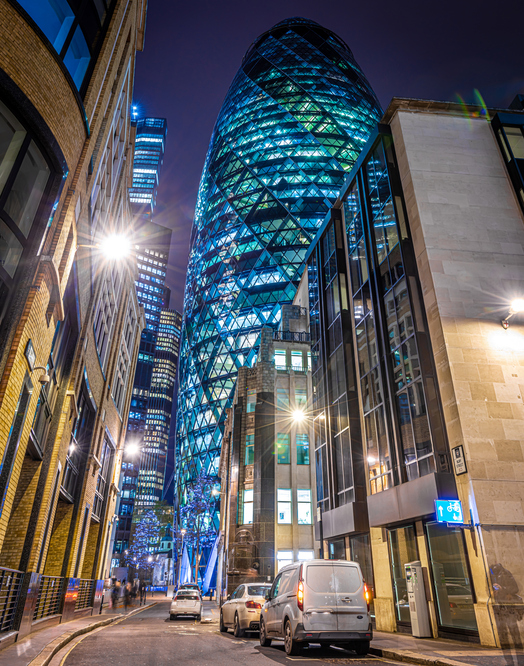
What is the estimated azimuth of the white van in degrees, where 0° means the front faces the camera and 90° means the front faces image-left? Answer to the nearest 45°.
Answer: approximately 135°

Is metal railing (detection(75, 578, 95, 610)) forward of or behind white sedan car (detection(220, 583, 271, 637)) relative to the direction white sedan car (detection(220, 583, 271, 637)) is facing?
forward

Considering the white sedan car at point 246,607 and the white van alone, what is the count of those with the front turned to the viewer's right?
0

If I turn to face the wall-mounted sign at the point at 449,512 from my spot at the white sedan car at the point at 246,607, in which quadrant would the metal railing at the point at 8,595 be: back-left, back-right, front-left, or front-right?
back-right

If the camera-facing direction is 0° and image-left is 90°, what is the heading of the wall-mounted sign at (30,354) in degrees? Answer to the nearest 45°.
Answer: approximately 315°

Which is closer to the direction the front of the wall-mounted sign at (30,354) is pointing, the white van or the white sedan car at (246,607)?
the white van

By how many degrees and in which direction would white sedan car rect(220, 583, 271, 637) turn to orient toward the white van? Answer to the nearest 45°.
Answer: approximately 135° to its left

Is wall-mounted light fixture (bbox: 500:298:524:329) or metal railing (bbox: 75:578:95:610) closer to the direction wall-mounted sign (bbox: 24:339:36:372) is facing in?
the wall-mounted light fixture

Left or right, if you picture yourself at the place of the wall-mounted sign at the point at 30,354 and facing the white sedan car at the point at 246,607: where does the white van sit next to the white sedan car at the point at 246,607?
right

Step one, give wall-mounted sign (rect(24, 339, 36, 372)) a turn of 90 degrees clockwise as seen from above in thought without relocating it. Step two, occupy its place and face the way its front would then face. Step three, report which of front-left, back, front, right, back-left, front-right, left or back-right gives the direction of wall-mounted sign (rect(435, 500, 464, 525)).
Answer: back-left
